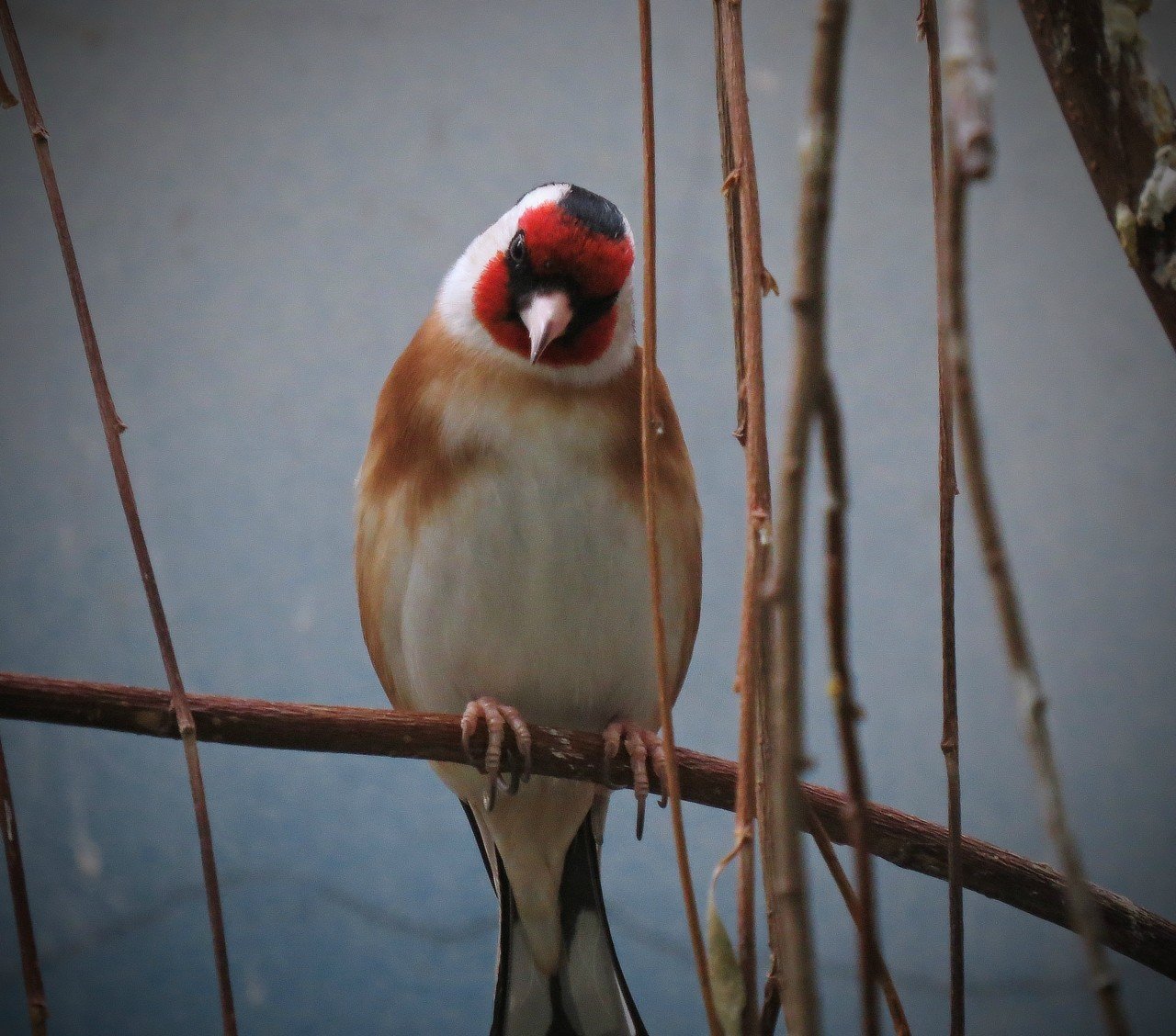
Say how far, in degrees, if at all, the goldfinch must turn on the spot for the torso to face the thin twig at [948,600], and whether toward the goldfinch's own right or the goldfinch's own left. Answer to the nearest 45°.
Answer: approximately 45° to the goldfinch's own left

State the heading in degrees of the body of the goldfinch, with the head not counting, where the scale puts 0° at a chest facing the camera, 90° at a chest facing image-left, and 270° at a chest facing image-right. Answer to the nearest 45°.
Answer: approximately 0°
